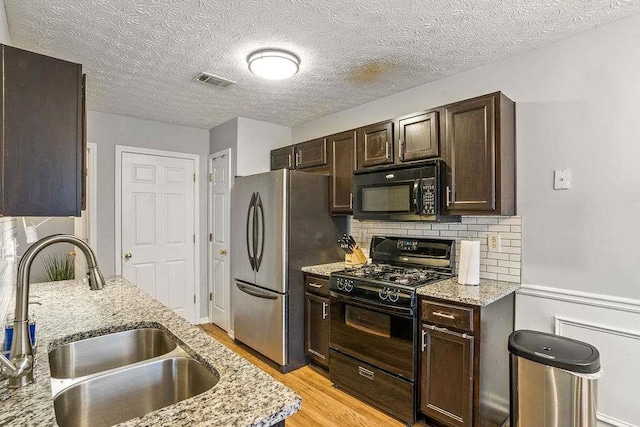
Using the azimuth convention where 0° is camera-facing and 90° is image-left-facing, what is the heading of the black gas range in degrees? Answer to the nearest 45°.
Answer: approximately 45°

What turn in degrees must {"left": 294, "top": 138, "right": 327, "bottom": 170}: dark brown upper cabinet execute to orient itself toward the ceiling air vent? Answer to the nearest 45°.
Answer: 0° — it already faces it

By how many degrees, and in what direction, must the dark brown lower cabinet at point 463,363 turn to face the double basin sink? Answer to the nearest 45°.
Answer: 0° — it already faces it

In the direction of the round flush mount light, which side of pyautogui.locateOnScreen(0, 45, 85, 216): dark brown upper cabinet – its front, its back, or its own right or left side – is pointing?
front

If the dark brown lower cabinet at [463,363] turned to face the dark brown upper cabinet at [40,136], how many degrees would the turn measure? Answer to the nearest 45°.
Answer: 0° — it already faces it

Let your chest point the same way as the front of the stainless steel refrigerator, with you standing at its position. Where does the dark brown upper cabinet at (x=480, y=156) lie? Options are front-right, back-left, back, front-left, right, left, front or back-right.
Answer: left

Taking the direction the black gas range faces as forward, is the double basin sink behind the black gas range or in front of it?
in front

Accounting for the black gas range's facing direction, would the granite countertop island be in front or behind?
in front
